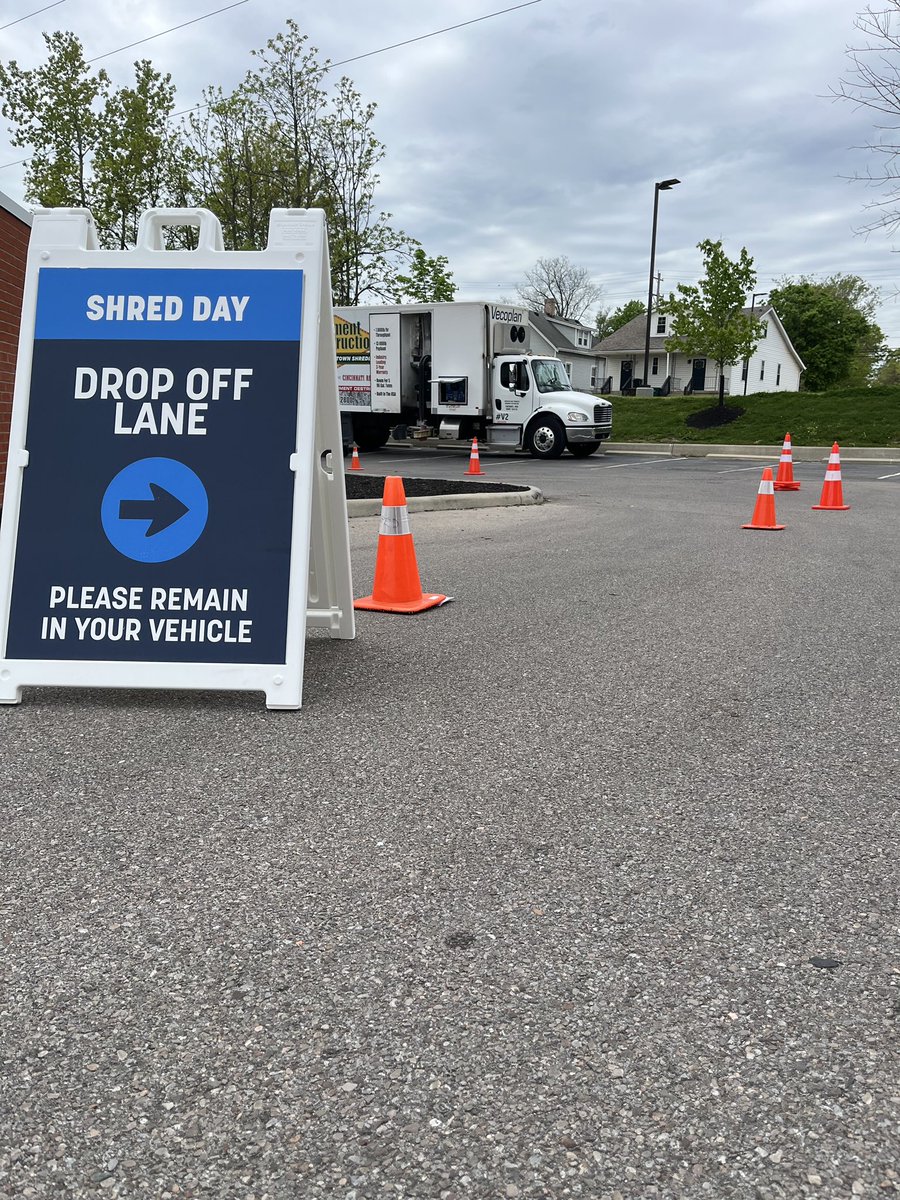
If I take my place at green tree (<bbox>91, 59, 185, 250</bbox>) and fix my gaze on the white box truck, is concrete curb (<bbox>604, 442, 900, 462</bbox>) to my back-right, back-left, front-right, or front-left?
front-left

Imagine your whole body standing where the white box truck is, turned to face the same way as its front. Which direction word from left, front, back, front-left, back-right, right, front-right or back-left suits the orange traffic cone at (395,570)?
front-right

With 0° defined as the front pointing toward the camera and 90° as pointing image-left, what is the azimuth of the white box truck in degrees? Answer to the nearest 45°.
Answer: approximately 315°

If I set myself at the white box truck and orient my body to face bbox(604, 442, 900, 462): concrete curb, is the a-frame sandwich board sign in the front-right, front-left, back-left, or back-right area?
back-right

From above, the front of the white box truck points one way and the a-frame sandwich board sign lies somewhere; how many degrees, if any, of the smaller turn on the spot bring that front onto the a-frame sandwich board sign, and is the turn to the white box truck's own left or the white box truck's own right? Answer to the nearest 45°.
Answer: approximately 45° to the white box truck's own right

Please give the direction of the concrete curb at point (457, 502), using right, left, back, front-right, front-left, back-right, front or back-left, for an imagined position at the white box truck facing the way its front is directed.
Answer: front-right

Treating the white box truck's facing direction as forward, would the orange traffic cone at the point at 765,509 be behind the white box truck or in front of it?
in front

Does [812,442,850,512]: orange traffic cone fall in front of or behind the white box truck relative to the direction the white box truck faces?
in front
